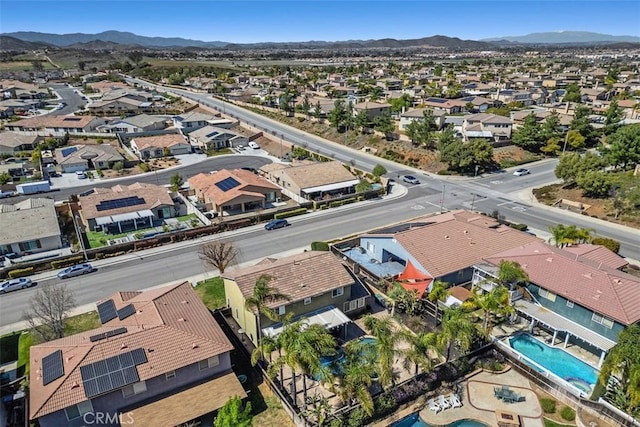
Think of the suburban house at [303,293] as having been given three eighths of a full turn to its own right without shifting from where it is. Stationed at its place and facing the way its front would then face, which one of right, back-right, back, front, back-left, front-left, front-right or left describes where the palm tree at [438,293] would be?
front

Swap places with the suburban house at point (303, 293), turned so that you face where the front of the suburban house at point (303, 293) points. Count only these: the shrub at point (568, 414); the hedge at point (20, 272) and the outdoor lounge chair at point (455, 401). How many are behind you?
2

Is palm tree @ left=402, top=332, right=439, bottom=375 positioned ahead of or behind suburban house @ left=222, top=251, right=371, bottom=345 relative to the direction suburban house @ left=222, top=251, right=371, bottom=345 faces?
behind

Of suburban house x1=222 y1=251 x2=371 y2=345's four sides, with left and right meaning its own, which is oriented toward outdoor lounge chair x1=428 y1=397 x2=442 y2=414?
back

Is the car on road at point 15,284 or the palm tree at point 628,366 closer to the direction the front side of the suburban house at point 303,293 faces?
the car on road

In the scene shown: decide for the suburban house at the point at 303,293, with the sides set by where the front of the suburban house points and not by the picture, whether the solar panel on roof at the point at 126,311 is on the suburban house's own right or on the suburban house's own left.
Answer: on the suburban house's own left

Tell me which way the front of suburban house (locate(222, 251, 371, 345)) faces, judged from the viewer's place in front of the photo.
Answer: facing away from the viewer and to the left of the viewer

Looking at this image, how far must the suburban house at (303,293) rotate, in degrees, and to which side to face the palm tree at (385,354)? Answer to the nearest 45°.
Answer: approximately 180°

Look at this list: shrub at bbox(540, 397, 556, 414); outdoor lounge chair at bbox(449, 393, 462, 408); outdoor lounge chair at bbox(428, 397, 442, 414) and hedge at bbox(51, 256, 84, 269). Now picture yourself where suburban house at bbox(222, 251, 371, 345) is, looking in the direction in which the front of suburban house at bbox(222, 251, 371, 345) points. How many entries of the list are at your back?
3

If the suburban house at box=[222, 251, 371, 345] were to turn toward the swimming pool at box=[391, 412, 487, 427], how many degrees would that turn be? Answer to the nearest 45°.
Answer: approximately 180°

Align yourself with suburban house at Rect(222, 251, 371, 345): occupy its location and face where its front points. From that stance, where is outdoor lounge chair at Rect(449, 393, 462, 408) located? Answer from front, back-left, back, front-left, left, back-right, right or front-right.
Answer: back

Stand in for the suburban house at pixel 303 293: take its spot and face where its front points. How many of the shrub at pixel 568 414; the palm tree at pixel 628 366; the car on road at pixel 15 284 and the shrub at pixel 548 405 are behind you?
3

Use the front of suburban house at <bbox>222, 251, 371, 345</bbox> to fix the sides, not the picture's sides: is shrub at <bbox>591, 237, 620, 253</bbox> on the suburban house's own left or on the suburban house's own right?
on the suburban house's own right

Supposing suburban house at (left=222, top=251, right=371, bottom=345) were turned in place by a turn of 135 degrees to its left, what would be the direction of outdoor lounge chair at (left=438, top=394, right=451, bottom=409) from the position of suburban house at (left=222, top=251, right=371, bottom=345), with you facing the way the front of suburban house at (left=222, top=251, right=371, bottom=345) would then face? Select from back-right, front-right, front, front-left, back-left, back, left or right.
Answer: front-left

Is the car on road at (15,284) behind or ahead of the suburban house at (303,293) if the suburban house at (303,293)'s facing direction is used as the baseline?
ahead

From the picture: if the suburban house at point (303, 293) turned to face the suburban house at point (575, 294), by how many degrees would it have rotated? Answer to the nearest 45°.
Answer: approximately 135° to its right
